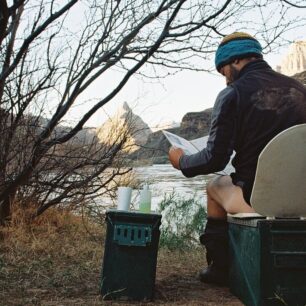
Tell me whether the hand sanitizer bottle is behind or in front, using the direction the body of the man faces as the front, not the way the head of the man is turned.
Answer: in front

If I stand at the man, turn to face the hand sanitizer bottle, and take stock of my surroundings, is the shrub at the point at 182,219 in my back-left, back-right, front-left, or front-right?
front-right

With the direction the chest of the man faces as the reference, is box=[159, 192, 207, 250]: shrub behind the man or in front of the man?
in front

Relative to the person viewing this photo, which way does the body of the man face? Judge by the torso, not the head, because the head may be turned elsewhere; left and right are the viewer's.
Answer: facing away from the viewer and to the left of the viewer

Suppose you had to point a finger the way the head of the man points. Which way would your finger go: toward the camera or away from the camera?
away from the camera
